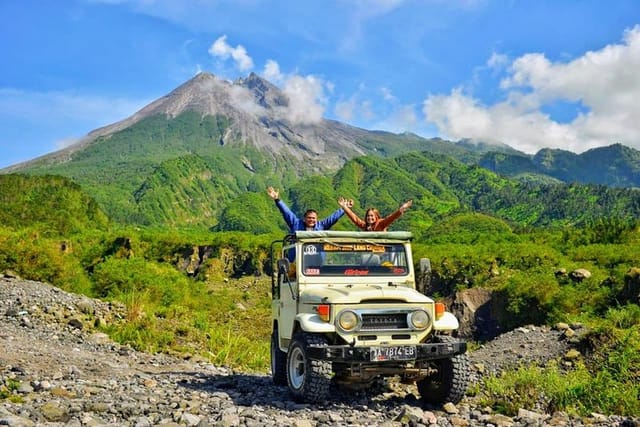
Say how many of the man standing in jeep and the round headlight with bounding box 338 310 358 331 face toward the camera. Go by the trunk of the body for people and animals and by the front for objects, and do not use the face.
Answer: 2

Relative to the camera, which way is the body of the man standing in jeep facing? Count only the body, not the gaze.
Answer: toward the camera

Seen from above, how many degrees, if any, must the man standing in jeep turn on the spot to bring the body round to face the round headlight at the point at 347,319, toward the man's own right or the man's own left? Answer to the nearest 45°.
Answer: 0° — they already face it

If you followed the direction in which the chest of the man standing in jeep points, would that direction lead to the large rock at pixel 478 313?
no

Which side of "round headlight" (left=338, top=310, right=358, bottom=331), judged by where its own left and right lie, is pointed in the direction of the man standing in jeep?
back

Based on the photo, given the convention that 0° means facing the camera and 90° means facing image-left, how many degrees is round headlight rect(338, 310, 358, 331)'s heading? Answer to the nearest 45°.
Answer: approximately 0°

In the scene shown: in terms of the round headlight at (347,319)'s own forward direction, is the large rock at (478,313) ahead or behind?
behind

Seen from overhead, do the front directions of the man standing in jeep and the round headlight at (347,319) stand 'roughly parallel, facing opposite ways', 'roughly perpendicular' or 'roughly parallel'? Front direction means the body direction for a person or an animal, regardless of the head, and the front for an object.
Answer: roughly parallel
